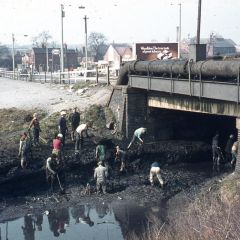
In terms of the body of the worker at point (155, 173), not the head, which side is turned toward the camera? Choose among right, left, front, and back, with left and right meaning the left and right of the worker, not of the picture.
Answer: back

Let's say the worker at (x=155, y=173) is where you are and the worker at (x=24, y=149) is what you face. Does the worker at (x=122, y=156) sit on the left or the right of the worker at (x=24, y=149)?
right

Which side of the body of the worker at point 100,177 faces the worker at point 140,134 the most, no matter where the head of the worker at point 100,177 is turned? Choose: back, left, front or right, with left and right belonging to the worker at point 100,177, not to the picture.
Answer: front

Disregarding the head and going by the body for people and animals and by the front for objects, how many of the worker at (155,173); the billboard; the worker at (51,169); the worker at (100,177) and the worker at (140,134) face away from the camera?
2

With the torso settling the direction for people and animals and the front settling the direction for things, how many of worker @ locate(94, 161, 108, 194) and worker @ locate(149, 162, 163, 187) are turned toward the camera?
0

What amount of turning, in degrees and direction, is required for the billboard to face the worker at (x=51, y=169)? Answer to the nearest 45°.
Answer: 0° — it already faces them

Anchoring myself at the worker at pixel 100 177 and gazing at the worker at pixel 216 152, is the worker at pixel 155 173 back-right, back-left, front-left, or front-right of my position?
front-right

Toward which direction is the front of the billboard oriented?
toward the camera

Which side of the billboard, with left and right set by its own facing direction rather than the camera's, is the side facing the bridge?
front

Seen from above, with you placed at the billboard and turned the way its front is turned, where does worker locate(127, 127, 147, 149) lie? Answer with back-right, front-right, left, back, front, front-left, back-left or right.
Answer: front
